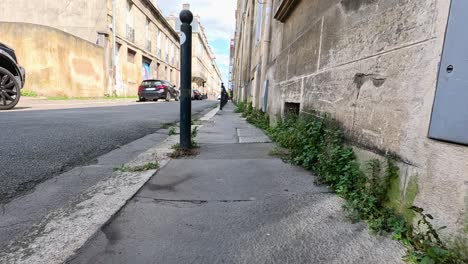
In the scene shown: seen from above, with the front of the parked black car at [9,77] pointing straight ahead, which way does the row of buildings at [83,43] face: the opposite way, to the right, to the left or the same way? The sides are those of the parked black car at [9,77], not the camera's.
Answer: to the right

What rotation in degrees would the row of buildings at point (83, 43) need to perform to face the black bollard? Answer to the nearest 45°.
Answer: approximately 45° to its right

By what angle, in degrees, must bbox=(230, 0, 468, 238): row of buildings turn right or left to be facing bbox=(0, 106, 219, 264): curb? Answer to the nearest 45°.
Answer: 0° — it already faces it

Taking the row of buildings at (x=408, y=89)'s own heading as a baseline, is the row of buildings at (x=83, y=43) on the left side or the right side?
on its right

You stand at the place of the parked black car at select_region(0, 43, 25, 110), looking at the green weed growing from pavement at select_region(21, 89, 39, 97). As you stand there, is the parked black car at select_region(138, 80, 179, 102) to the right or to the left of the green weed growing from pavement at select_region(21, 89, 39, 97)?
right

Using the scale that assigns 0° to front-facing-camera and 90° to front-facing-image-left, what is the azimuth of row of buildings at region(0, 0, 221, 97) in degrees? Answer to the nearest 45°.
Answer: approximately 315°

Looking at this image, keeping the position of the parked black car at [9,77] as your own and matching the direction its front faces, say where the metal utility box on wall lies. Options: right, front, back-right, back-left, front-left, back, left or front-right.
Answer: back-right

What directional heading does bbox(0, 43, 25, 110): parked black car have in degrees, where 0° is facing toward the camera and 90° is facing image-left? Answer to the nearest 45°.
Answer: approximately 225°
